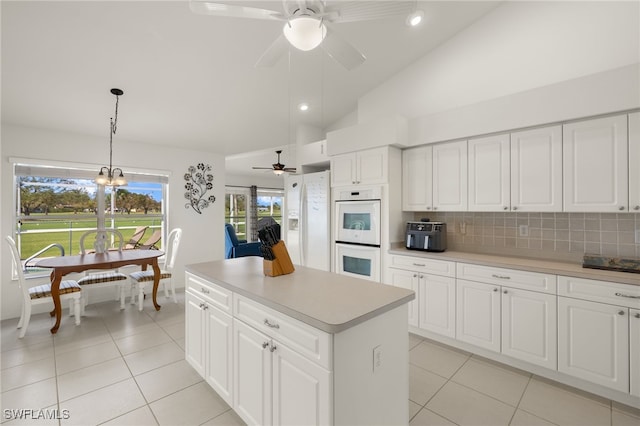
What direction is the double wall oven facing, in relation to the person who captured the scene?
facing the viewer and to the left of the viewer

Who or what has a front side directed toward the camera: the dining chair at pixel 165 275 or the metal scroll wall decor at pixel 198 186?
the metal scroll wall decor

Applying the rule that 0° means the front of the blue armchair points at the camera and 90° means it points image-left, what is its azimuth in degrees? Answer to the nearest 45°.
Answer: approximately 270°

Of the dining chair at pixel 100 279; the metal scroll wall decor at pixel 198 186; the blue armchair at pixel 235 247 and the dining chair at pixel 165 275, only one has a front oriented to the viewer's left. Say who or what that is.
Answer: the dining chair at pixel 165 275

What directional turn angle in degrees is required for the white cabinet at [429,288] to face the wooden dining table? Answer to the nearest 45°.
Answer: approximately 45° to its right

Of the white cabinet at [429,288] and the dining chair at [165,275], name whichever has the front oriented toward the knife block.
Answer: the white cabinet

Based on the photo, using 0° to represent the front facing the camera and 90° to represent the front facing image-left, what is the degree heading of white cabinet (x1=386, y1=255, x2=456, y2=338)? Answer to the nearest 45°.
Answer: approximately 45°

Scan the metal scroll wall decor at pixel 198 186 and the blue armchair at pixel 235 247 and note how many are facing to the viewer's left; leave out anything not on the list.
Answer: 0

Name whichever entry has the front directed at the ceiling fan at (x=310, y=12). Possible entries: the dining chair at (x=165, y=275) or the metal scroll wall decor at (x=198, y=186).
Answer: the metal scroll wall decor

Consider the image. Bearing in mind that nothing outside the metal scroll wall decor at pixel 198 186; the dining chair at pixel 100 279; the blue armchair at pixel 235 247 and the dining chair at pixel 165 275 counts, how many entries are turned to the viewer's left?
1

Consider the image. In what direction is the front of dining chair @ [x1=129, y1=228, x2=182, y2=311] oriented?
to the viewer's left

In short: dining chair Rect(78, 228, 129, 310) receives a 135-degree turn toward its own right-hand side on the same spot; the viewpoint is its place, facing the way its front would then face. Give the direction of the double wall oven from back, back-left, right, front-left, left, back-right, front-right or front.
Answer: back

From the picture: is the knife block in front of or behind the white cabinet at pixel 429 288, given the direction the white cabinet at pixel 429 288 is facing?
in front

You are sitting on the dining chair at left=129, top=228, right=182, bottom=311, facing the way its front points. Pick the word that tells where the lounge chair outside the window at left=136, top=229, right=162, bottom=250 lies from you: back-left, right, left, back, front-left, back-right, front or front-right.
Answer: right
